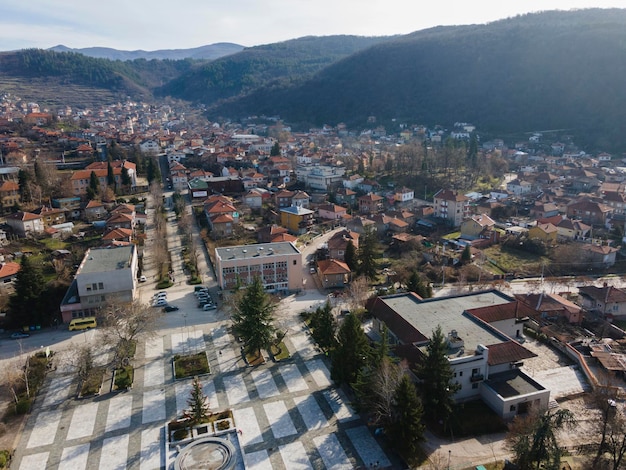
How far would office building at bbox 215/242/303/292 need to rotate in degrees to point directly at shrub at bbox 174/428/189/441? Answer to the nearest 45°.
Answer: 0° — it already faces it

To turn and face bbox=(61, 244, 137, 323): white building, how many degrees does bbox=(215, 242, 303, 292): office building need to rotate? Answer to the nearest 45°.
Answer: approximately 90° to its right

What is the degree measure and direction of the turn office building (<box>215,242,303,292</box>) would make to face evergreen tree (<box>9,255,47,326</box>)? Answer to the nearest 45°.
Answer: approximately 90° to its right

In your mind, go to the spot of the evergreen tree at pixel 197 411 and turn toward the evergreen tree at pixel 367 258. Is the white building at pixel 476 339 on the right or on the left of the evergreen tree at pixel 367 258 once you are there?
right

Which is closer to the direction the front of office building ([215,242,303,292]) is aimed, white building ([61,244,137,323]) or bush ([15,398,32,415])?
the bush

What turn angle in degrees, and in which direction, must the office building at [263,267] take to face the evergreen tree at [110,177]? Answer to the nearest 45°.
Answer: approximately 135° to its right

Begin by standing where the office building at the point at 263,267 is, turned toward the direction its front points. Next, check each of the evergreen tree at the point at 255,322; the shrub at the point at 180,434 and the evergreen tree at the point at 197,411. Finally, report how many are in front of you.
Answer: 3

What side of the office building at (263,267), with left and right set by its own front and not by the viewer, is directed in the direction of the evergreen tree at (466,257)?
left

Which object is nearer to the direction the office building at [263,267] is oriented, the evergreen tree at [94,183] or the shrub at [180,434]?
the shrub

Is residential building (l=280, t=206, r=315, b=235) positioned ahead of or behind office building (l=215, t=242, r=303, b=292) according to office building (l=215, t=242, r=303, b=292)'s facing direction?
behind

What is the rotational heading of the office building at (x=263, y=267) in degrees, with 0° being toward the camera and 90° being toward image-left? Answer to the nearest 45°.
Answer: approximately 0°

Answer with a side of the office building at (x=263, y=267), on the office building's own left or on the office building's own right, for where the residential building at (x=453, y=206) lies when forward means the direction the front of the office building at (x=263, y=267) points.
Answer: on the office building's own left

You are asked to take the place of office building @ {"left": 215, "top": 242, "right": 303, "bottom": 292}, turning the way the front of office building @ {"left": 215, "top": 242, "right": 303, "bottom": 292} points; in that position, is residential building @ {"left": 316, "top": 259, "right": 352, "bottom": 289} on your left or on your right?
on your left
